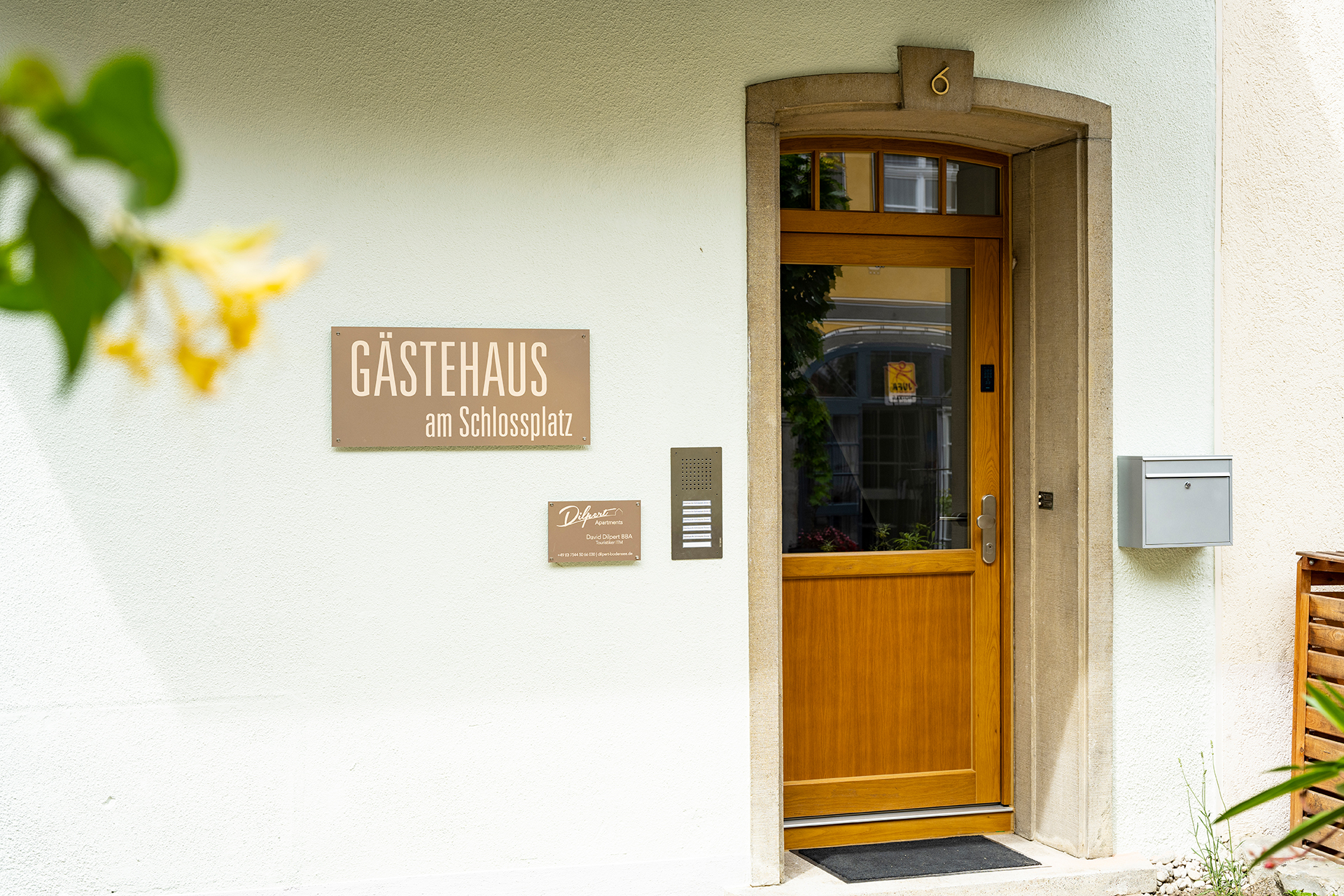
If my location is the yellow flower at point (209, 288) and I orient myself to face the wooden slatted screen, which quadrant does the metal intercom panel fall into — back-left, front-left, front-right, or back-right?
front-left

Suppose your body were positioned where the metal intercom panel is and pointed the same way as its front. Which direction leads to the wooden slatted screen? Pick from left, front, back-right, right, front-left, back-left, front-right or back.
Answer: left

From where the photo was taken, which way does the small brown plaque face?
toward the camera

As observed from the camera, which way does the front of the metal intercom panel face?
facing the viewer

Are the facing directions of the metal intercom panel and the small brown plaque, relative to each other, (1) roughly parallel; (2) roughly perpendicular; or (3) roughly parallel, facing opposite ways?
roughly parallel

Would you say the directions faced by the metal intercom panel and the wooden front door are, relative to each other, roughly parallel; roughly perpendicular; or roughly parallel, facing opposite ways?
roughly parallel

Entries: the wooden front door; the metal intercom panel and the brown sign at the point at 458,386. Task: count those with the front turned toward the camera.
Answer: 3

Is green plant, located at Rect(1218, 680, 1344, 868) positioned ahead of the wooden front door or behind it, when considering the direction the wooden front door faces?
ahead

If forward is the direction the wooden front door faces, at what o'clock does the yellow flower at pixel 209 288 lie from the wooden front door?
The yellow flower is roughly at 12 o'clock from the wooden front door.

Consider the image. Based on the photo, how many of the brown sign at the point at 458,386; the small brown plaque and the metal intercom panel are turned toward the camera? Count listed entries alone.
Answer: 3

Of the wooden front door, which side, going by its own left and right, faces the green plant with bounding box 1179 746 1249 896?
left

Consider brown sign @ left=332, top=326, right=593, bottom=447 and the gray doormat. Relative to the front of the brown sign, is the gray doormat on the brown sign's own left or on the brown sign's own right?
on the brown sign's own left

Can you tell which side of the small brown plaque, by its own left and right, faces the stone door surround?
left
